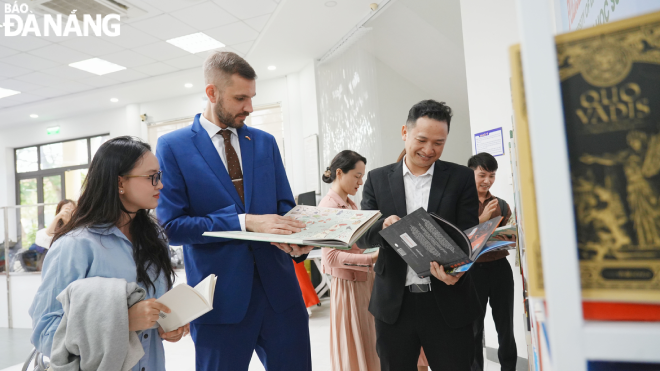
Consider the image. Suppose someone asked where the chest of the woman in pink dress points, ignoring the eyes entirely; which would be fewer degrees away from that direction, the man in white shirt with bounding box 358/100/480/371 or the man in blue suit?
the man in white shirt

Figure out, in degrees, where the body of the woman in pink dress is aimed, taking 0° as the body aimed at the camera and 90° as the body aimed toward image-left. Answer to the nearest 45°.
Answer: approximately 315°

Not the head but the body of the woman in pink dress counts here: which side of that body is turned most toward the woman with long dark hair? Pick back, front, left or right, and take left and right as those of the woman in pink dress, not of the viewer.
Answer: right

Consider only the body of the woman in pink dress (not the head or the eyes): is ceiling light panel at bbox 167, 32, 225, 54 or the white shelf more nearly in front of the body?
the white shelf

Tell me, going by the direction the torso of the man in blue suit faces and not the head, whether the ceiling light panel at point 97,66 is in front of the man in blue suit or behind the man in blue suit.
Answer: behind

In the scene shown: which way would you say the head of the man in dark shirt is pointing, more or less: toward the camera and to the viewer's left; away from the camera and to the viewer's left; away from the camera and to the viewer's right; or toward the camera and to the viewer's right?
toward the camera and to the viewer's left

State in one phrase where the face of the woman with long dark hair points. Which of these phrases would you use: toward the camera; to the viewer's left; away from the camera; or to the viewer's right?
to the viewer's right

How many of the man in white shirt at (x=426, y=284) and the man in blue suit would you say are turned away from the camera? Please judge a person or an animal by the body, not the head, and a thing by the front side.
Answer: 0

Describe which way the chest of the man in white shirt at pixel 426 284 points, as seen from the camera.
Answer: toward the camera

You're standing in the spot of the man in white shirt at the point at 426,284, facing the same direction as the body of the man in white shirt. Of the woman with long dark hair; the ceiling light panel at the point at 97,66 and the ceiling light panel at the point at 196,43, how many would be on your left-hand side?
0

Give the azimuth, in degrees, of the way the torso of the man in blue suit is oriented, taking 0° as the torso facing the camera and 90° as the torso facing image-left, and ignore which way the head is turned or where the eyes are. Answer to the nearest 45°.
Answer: approximately 315°

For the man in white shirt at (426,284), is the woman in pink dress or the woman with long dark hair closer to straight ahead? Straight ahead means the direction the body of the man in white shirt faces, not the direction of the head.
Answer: the woman with long dark hair

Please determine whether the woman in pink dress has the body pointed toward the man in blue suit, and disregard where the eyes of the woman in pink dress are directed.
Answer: no

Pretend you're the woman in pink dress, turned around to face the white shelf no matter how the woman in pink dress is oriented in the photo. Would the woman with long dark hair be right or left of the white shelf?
right

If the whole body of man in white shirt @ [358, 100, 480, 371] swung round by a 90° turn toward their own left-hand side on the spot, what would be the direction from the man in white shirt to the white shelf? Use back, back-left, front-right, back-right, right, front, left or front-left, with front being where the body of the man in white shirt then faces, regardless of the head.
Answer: right

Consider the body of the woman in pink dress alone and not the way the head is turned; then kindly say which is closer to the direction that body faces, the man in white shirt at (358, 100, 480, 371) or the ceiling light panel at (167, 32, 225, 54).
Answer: the man in white shirt

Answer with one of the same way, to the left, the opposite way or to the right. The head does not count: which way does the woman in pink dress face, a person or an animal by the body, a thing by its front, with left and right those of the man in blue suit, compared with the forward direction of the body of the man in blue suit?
the same way

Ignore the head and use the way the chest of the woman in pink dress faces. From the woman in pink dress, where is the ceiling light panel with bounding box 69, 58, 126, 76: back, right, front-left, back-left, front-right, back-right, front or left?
back

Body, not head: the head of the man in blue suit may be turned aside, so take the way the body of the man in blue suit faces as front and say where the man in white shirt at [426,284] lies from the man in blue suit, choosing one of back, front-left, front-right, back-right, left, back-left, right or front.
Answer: front-left
